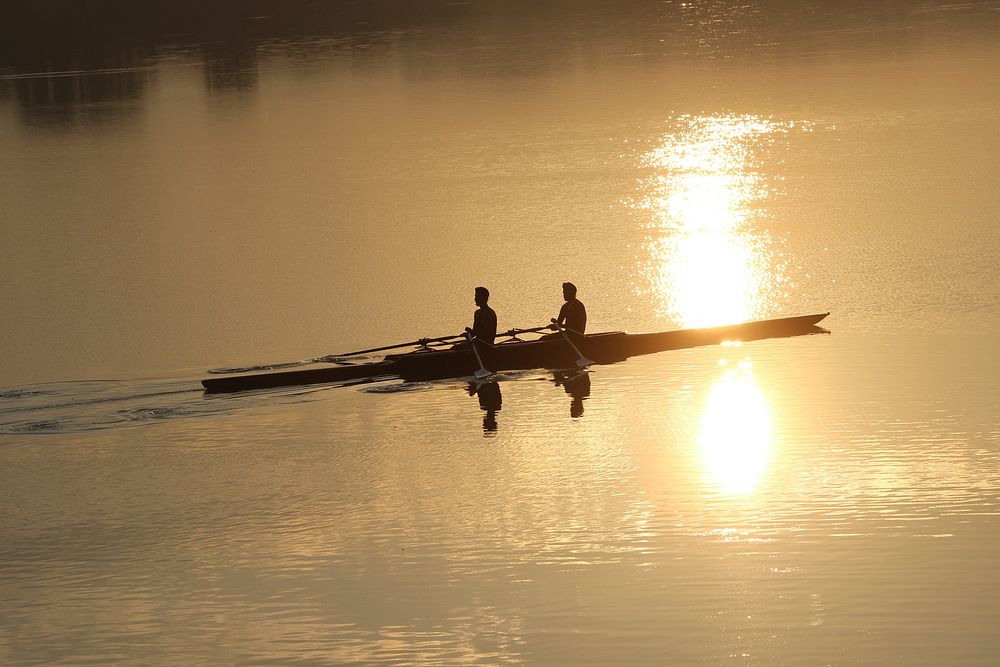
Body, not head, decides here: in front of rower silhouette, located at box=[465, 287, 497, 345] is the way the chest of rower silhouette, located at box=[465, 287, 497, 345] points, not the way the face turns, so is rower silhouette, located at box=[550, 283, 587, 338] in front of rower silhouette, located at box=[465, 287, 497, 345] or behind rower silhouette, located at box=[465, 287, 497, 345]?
behind

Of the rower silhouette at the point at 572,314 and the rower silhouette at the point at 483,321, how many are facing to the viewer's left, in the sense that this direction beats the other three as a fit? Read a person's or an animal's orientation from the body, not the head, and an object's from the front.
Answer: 2

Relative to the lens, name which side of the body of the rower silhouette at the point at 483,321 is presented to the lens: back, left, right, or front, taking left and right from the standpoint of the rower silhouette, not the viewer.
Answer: left

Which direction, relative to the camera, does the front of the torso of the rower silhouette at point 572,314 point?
to the viewer's left

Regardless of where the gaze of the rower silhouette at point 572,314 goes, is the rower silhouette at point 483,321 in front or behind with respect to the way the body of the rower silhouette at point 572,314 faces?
in front
